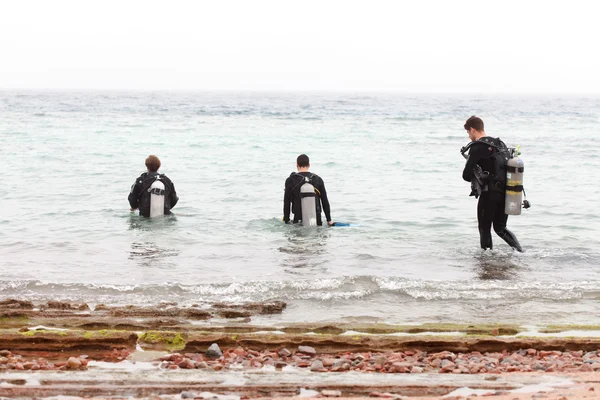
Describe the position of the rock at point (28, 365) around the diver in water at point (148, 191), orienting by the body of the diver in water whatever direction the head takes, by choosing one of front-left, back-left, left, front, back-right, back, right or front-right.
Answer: back

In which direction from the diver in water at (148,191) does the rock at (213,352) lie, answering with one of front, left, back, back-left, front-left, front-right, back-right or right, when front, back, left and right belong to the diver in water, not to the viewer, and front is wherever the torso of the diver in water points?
back

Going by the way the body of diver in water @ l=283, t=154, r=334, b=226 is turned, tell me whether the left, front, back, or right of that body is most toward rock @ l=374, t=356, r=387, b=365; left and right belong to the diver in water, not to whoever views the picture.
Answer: back

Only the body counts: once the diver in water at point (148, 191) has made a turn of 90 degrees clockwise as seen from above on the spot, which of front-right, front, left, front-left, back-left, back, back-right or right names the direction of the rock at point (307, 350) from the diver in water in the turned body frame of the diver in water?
right

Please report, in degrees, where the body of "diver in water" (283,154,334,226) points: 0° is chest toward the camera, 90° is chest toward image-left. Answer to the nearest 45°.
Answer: approximately 180°

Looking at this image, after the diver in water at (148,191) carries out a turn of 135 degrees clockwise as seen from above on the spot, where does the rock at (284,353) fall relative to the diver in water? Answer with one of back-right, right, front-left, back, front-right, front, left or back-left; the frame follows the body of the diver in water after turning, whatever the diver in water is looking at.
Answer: front-right

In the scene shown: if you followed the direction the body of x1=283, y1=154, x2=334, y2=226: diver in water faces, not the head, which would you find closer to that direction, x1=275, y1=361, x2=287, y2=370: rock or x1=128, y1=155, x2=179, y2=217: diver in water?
the diver in water

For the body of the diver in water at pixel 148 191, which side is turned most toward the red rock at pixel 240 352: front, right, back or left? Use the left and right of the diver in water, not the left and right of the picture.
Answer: back

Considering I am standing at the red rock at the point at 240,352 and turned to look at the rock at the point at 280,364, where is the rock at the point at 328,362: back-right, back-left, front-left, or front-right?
front-left

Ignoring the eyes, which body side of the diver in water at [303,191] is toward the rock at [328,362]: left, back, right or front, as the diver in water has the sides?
back

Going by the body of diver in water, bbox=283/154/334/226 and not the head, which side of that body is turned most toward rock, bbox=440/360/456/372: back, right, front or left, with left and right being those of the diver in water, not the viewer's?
back

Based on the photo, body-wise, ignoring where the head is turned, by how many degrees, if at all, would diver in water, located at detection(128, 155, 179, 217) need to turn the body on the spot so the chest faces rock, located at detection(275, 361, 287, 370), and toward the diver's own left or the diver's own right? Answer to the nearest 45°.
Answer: approximately 180°

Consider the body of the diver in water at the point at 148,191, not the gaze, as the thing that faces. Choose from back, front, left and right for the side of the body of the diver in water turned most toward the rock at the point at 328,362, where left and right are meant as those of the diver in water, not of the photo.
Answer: back

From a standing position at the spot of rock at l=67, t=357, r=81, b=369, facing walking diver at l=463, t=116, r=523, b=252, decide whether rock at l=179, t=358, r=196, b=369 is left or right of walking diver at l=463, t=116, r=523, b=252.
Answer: right

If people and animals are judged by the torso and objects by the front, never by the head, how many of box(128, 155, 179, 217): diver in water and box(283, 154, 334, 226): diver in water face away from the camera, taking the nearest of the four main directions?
2

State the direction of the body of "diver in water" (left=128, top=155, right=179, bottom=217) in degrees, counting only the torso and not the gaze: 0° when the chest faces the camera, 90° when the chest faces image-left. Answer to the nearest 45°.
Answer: approximately 180°
